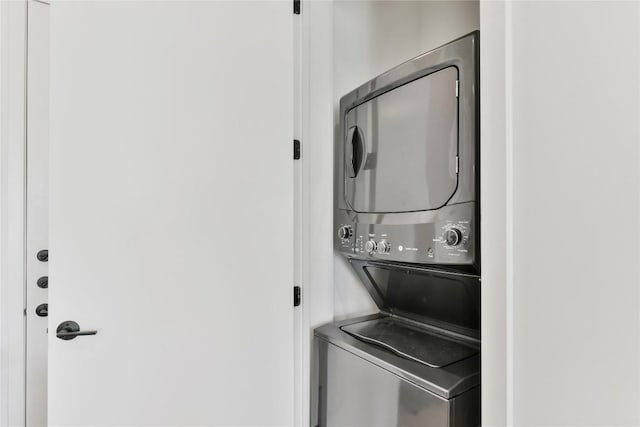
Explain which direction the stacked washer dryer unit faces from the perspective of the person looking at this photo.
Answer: facing the viewer and to the left of the viewer

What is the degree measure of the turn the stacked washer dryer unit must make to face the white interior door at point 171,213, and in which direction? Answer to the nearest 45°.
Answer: approximately 45° to its right
